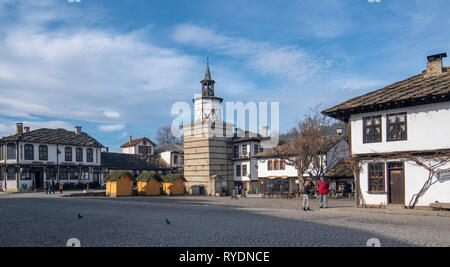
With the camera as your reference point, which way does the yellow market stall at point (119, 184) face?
facing the viewer and to the left of the viewer

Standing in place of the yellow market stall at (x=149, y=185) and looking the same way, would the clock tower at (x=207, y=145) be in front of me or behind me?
behind

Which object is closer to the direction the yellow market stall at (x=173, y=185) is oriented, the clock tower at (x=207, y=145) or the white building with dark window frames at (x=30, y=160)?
the white building with dark window frames

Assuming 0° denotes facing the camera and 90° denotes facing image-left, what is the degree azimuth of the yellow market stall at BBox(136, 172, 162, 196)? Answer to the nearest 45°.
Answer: approximately 45°

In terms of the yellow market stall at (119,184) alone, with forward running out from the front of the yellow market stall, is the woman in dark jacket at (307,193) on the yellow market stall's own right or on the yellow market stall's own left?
on the yellow market stall's own left

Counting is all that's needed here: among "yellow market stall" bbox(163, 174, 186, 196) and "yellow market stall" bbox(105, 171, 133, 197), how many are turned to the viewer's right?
0

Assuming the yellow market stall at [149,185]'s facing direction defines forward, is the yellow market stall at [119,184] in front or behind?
in front

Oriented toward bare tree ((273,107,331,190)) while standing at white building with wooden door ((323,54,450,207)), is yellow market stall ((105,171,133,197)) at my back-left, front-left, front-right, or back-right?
front-left

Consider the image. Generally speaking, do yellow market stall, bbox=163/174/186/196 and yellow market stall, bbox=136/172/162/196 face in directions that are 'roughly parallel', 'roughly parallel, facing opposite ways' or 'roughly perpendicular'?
roughly parallel

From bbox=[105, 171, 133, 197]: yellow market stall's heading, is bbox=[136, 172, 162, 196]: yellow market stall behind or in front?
behind

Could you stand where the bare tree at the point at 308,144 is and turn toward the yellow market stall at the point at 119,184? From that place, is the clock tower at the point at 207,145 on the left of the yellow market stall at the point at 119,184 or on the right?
right
